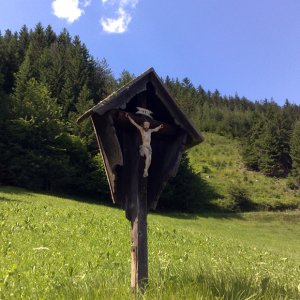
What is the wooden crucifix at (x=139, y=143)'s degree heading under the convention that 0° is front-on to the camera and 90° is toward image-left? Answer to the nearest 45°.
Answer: approximately 315°
